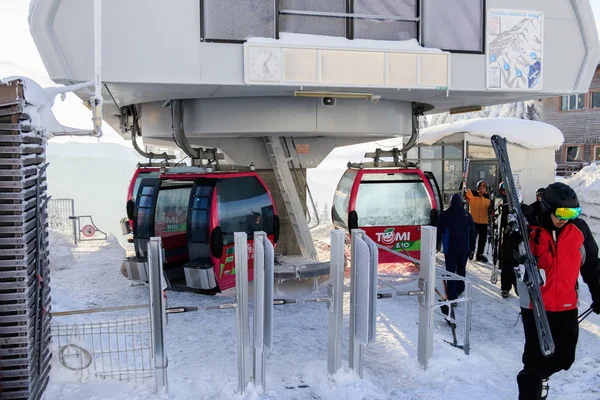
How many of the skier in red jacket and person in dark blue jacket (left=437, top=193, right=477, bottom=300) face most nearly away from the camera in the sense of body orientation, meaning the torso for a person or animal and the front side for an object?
1

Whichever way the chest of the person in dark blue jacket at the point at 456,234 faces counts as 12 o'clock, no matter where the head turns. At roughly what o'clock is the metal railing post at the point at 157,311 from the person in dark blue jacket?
The metal railing post is roughly at 7 o'clock from the person in dark blue jacket.

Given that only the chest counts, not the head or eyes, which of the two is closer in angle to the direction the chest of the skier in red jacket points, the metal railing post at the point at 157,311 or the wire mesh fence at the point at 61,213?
the metal railing post

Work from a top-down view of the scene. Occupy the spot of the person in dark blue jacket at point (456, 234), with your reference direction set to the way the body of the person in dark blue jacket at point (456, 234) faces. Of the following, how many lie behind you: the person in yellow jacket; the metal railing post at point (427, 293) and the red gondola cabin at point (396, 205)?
1

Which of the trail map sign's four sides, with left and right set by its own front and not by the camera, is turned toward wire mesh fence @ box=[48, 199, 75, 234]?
right

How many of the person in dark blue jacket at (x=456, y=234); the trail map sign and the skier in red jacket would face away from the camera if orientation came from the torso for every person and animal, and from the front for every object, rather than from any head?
1

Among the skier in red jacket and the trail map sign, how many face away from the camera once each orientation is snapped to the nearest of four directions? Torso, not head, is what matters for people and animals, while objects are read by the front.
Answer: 0

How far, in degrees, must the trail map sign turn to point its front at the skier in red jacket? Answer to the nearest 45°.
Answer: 0° — it already faces them

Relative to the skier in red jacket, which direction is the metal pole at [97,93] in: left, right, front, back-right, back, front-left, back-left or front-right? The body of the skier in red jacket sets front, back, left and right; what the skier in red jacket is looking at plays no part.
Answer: right

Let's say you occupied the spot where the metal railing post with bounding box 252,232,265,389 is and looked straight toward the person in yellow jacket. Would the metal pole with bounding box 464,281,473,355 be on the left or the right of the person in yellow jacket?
right

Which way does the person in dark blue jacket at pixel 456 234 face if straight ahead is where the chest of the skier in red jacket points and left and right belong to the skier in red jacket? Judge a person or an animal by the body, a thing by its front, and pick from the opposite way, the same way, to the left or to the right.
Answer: the opposite way

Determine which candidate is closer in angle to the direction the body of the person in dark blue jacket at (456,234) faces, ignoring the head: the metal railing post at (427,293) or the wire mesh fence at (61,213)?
the wire mesh fence

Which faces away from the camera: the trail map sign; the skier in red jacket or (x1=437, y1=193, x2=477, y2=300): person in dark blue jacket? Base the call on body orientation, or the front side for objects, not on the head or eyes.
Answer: the person in dark blue jacket

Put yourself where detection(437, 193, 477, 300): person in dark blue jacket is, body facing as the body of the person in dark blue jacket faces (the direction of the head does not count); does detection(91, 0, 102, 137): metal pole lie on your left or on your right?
on your left

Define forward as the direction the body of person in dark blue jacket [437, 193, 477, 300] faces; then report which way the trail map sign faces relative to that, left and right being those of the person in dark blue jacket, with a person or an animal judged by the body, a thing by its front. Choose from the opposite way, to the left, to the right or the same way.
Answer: the opposite way

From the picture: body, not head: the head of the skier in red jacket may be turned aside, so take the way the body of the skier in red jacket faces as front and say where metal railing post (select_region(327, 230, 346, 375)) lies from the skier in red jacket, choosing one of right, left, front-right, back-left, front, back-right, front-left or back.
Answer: right

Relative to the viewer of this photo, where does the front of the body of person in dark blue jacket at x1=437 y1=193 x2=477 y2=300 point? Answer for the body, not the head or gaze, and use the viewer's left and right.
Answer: facing away from the viewer

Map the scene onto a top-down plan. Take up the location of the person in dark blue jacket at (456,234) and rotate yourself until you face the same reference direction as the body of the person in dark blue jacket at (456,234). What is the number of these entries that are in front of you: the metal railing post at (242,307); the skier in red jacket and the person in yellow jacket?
1

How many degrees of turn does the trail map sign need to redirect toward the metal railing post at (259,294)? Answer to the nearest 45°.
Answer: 0° — it already faces it
